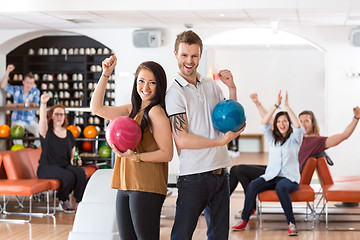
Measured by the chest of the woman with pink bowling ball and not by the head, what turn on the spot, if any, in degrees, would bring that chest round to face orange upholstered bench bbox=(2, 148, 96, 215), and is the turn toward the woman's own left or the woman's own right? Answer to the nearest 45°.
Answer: approximately 135° to the woman's own right

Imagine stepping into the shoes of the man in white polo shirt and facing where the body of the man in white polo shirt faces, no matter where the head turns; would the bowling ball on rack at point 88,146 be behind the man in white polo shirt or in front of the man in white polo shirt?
behind

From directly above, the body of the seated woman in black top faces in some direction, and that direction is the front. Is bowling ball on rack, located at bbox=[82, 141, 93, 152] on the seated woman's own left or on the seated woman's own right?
on the seated woman's own left

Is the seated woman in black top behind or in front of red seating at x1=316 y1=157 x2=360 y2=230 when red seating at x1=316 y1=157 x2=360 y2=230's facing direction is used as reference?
behind

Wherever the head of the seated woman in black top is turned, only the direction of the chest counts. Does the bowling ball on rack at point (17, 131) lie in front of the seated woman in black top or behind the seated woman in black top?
behind

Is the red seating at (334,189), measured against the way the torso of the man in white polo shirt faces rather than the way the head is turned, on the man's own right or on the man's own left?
on the man's own left

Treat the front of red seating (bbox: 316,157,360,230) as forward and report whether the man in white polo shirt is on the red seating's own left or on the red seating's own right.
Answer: on the red seating's own right

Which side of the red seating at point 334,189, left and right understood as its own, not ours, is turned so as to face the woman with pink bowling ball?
right

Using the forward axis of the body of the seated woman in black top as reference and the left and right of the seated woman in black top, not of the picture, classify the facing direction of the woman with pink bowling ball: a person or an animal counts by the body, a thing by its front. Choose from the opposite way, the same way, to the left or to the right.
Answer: to the right
